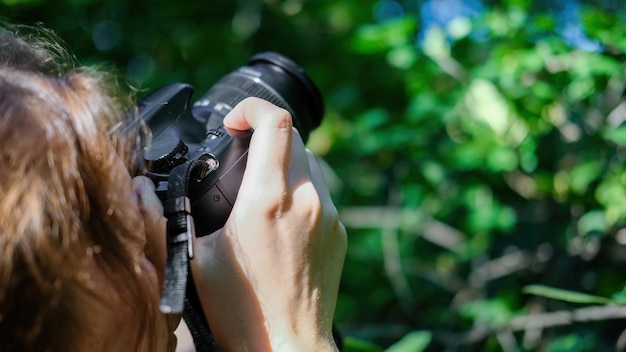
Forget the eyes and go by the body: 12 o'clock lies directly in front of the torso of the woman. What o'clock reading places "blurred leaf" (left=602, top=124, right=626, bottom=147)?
The blurred leaf is roughly at 1 o'clock from the woman.

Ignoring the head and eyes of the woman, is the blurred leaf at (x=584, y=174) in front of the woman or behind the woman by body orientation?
in front

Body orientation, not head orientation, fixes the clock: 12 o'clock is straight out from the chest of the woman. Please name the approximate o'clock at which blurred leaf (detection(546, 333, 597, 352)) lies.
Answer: The blurred leaf is roughly at 1 o'clock from the woman.

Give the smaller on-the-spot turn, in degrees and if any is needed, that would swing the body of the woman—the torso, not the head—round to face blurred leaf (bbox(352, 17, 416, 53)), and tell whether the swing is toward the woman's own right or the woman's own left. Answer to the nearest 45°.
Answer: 0° — they already face it

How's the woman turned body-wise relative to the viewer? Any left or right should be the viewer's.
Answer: facing away from the viewer and to the right of the viewer

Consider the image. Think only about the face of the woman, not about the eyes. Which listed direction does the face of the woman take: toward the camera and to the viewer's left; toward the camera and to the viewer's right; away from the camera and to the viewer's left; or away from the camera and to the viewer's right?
away from the camera and to the viewer's right
